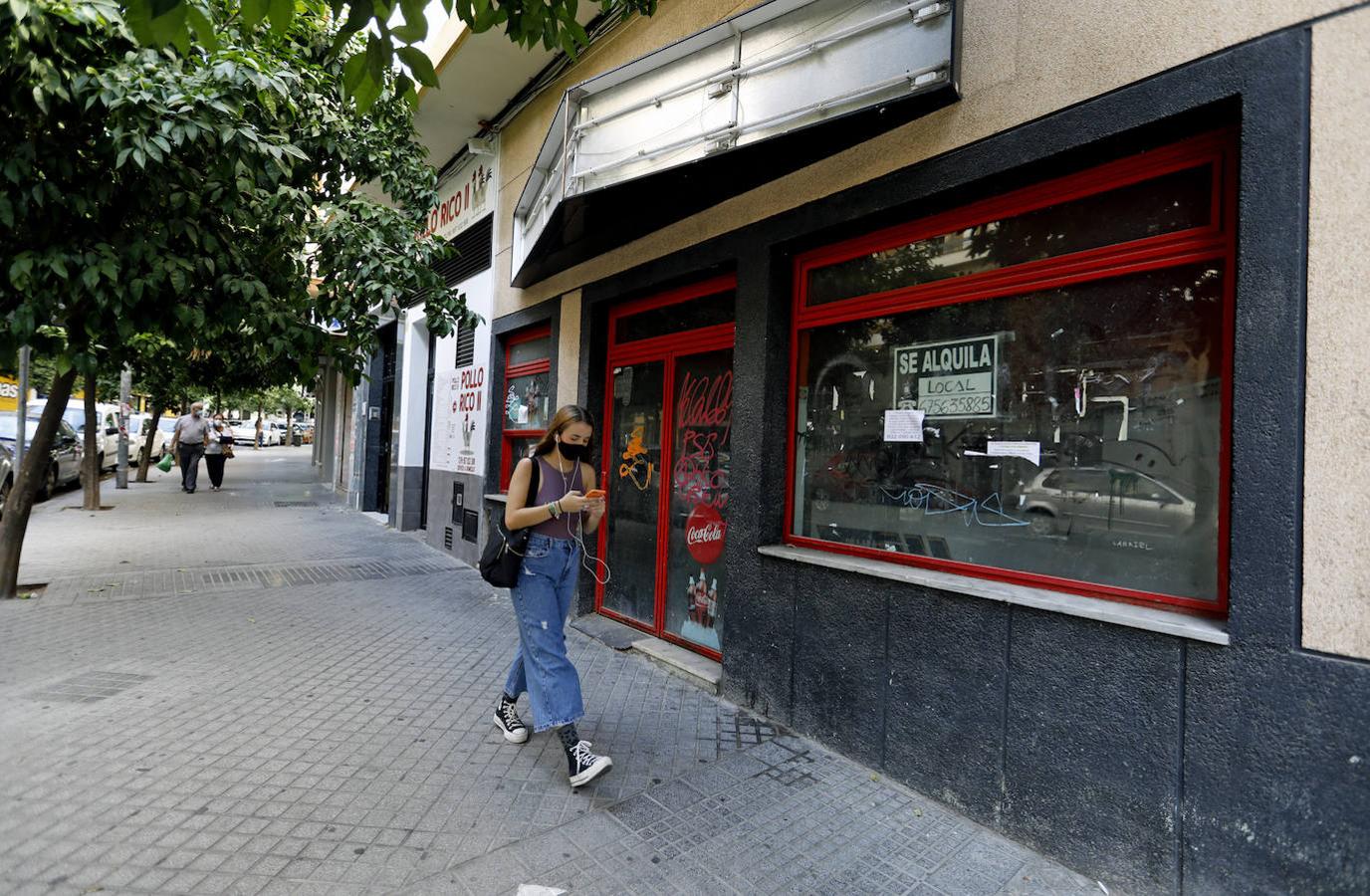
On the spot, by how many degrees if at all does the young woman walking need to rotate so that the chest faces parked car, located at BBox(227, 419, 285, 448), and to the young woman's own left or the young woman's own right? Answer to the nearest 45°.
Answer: approximately 180°

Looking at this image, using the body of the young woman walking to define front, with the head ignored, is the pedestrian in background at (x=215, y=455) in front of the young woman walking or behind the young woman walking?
behind

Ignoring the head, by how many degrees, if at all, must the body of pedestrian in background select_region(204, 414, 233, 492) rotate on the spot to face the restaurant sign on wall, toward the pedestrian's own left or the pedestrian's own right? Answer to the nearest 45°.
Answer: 0° — they already face it

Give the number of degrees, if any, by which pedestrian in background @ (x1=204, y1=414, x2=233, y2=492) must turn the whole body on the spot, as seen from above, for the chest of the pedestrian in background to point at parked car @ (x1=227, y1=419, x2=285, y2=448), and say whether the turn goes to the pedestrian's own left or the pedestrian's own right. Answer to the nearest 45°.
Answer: approximately 180°

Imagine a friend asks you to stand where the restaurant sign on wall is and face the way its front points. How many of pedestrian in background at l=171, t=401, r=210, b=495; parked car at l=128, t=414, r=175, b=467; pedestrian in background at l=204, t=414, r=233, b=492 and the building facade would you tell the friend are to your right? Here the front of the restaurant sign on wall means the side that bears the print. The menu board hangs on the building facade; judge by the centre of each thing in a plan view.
3

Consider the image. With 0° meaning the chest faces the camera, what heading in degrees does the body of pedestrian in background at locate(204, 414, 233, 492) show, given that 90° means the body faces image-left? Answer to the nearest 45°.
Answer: approximately 0°

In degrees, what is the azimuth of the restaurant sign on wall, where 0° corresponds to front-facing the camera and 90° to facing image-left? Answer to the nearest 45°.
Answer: approximately 45°

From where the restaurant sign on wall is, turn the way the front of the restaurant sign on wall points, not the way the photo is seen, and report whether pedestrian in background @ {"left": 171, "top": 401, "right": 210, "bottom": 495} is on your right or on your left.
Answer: on your right
